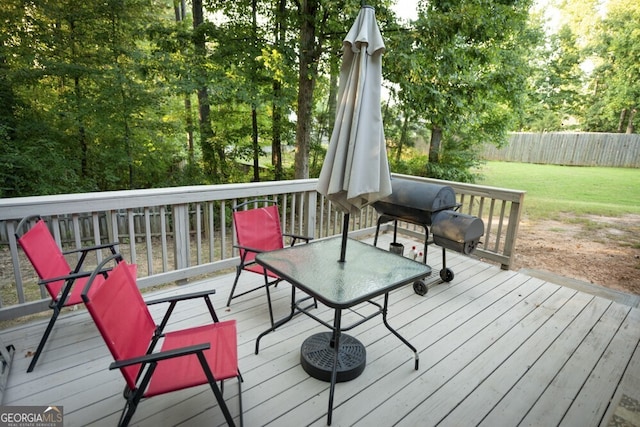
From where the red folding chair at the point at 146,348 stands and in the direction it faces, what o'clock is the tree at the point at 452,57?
The tree is roughly at 11 o'clock from the red folding chair.

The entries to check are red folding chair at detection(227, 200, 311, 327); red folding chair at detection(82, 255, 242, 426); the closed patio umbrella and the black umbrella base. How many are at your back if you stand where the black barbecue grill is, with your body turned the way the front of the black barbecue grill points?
0

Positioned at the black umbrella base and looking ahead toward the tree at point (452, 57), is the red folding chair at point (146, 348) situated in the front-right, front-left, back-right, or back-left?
back-left

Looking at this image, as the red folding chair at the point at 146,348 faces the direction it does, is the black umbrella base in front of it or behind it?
in front

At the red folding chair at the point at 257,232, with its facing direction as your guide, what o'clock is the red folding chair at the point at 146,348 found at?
the red folding chair at the point at 146,348 is roughly at 2 o'clock from the red folding chair at the point at 257,232.

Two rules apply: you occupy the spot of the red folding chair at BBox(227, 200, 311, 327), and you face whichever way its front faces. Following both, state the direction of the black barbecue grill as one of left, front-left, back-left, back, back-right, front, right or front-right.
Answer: front-left

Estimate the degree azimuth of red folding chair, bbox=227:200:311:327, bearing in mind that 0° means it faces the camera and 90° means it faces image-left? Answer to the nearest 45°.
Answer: approximately 315°

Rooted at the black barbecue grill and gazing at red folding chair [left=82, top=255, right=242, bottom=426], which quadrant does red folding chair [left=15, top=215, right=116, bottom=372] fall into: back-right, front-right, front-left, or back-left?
front-right

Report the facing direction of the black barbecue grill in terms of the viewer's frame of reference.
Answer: facing the viewer and to the left of the viewer

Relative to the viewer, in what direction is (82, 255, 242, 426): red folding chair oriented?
to the viewer's right

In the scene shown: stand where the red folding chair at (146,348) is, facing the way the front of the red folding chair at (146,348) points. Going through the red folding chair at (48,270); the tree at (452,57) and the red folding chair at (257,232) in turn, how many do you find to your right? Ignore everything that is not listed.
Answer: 0

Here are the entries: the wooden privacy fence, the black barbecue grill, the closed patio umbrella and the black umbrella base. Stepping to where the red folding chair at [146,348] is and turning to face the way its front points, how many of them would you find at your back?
0

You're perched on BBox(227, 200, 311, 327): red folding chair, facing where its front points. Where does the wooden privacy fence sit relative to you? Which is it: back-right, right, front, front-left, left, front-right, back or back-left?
left

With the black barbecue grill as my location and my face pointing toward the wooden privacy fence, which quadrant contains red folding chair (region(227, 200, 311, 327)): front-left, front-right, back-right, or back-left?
back-left

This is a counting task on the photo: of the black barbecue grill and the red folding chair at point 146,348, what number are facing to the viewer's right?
1

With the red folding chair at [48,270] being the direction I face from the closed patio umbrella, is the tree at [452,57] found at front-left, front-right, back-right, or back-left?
back-right

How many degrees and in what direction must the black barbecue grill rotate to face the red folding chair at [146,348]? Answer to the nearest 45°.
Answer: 0° — it already faces it
